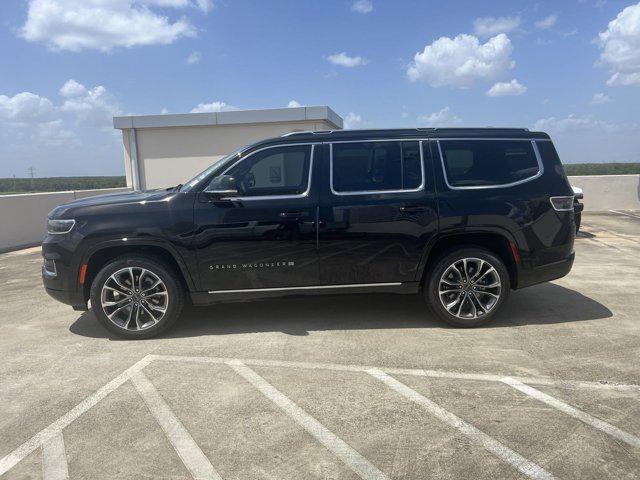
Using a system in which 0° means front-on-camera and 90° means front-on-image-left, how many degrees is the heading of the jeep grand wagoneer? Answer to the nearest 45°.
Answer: approximately 90°
